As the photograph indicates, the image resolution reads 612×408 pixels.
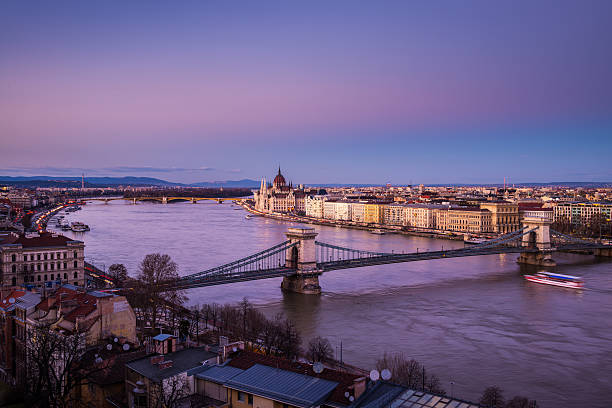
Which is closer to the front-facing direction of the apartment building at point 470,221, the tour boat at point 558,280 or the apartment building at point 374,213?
the tour boat

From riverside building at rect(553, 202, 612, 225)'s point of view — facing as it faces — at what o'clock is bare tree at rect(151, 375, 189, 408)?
The bare tree is roughly at 12 o'clock from the riverside building.

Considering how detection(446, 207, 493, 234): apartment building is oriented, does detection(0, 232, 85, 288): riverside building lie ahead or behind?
ahead

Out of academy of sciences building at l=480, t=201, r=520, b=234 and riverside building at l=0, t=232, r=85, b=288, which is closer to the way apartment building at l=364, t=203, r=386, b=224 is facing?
the riverside building

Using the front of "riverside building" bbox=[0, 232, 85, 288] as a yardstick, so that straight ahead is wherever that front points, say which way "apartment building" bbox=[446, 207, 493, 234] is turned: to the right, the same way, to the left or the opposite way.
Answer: to the right

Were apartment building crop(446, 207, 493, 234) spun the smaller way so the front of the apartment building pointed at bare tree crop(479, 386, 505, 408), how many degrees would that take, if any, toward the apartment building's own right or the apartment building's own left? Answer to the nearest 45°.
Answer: approximately 45° to the apartment building's own left

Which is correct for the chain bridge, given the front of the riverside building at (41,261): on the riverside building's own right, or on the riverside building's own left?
on the riverside building's own left

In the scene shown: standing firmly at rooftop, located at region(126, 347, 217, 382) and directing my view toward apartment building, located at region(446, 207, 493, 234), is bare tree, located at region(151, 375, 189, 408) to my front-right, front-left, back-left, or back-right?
back-right

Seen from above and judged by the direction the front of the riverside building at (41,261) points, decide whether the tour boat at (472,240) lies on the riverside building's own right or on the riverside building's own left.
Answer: on the riverside building's own left

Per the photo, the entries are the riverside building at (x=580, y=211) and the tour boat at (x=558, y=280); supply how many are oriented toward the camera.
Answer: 1
